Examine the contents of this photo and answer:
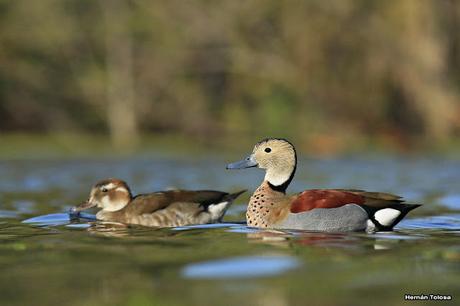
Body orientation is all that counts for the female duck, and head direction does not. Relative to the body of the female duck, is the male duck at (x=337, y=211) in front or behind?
behind

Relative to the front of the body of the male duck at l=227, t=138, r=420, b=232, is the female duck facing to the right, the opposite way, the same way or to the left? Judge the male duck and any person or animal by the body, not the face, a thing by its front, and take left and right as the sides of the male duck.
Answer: the same way

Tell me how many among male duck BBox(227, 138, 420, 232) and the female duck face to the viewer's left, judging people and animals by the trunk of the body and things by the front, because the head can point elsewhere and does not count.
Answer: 2

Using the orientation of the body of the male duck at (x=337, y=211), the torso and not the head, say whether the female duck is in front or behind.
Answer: in front

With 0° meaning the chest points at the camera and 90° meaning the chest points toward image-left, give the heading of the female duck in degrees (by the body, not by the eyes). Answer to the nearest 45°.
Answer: approximately 90°

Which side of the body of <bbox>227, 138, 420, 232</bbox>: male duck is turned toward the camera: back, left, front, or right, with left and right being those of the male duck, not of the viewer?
left
